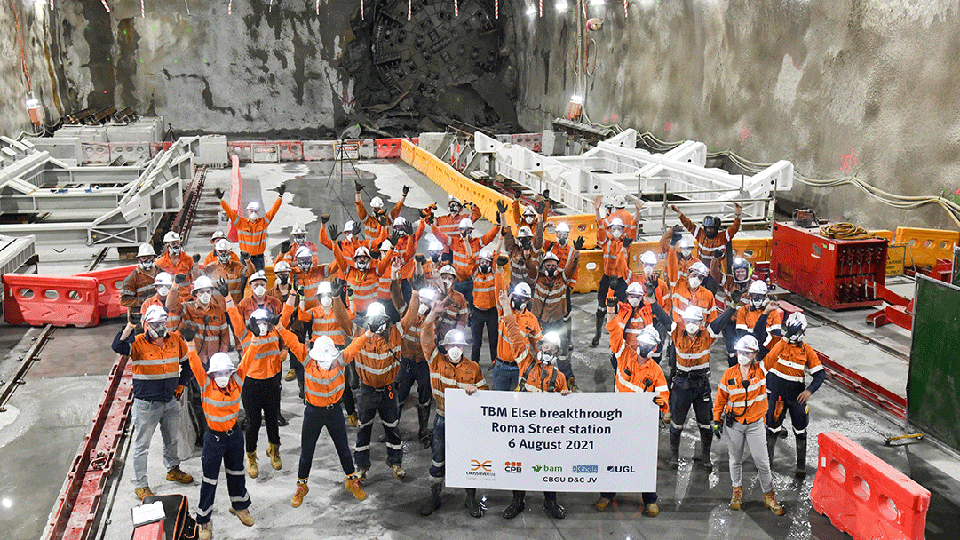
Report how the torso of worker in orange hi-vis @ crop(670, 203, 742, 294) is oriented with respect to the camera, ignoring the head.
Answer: toward the camera

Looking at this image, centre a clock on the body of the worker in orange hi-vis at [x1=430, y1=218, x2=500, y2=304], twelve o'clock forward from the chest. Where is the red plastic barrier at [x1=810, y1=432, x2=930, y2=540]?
The red plastic barrier is roughly at 11 o'clock from the worker in orange hi-vis.

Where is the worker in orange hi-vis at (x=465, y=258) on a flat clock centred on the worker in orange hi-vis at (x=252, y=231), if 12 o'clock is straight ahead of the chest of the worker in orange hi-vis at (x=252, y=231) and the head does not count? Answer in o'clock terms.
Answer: the worker in orange hi-vis at (x=465, y=258) is roughly at 10 o'clock from the worker in orange hi-vis at (x=252, y=231).

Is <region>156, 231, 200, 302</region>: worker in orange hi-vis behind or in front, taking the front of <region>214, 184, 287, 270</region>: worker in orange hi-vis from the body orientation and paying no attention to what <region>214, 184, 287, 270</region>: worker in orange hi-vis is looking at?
in front

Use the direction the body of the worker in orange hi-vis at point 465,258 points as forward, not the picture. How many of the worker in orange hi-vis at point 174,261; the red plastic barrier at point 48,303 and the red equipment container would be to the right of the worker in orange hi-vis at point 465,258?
2

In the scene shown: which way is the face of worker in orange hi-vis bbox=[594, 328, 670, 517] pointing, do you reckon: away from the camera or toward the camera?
toward the camera

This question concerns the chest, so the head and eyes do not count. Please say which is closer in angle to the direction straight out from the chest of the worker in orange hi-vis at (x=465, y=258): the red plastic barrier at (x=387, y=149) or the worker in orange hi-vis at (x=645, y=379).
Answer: the worker in orange hi-vis

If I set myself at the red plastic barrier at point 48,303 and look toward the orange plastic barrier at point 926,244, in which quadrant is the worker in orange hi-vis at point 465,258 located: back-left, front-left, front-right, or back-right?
front-right

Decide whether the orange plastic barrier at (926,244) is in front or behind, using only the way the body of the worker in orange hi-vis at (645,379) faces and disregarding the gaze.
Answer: behind

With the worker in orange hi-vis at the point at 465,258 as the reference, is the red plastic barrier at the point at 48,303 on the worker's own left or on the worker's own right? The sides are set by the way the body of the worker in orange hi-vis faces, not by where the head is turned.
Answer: on the worker's own right

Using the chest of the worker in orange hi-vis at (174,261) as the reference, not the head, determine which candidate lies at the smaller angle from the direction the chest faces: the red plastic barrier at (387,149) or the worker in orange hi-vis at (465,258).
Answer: the worker in orange hi-vis

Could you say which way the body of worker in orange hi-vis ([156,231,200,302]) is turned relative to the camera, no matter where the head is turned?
toward the camera

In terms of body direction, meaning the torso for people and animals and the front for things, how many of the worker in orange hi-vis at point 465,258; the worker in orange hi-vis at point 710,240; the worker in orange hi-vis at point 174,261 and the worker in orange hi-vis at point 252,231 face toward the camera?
4

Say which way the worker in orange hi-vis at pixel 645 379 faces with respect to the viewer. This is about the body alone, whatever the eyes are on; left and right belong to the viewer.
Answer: facing the viewer

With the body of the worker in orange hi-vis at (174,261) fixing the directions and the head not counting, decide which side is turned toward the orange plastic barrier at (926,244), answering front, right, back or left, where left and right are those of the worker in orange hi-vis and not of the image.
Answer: left

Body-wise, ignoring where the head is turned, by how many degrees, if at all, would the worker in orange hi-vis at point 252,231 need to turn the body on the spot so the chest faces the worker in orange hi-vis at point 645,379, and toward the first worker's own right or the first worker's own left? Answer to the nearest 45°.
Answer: approximately 45° to the first worker's own left

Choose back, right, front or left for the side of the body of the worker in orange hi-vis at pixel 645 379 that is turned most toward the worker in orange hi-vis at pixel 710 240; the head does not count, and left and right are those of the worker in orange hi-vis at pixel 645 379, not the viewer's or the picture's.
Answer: back
